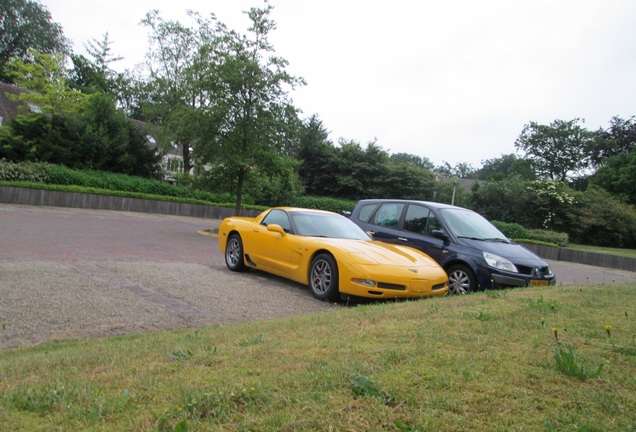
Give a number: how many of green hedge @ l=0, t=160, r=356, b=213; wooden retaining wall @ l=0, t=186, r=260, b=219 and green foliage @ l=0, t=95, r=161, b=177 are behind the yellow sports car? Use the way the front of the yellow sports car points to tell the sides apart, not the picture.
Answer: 3

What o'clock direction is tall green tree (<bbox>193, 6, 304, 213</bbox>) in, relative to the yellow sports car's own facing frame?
The tall green tree is roughly at 7 o'clock from the yellow sports car.

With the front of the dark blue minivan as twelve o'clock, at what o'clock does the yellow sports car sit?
The yellow sports car is roughly at 3 o'clock from the dark blue minivan.

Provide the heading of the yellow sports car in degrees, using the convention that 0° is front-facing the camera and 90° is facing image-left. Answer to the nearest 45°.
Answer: approximately 315°

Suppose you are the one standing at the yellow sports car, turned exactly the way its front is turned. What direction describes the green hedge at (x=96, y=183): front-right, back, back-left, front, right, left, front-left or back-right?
back

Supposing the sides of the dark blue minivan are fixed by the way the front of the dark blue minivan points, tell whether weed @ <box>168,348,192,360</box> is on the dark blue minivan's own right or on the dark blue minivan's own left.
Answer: on the dark blue minivan's own right

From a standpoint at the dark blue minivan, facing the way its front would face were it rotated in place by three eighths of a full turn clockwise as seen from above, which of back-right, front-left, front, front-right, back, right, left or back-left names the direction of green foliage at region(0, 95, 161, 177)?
front-right

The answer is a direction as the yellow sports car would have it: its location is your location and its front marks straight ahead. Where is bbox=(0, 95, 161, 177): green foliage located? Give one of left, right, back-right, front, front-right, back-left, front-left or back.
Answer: back

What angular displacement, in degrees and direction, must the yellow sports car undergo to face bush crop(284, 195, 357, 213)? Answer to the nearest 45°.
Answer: approximately 135° to its left

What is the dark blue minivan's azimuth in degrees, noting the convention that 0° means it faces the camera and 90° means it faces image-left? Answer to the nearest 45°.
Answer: approximately 315°

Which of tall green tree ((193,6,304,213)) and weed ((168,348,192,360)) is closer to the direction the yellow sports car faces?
the weed
